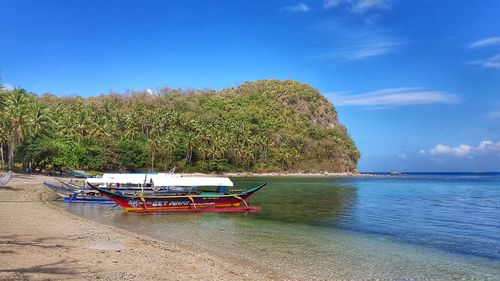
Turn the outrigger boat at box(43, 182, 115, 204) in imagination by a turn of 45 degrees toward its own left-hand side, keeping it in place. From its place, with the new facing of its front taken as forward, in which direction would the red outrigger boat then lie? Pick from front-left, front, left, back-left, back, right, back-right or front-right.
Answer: left

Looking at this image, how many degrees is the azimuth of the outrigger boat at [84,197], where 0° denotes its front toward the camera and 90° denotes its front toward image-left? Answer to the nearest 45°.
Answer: approximately 90°
